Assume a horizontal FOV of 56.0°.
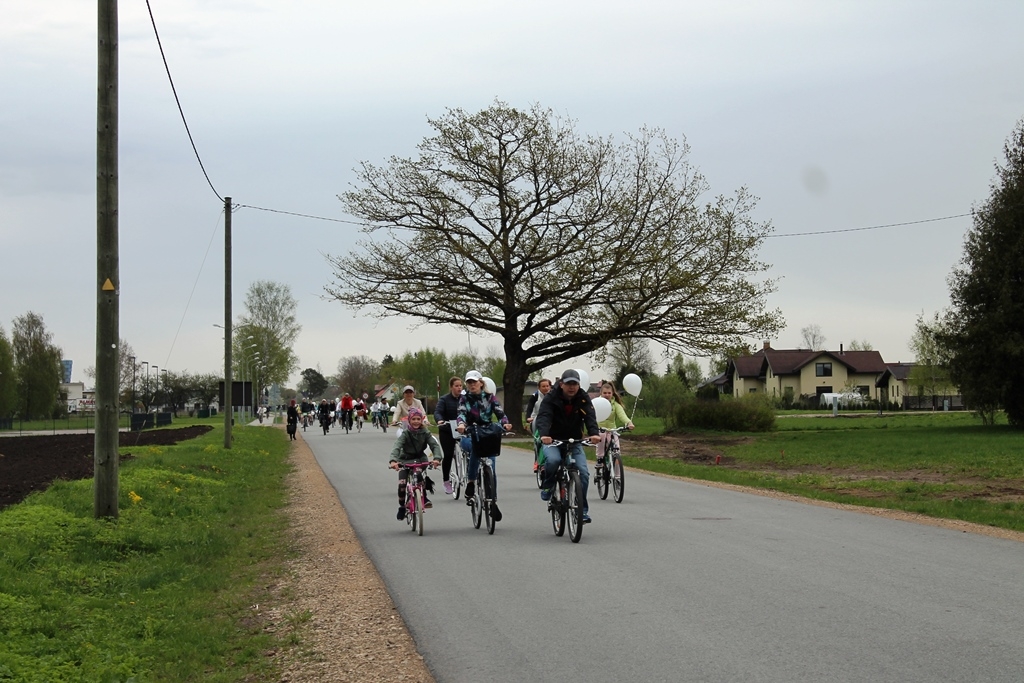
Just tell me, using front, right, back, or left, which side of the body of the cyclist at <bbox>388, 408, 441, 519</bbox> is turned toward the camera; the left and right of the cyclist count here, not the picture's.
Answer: front

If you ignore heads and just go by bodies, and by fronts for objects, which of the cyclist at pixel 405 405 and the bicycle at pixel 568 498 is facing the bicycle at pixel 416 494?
the cyclist

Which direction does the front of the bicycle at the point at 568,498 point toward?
toward the camera

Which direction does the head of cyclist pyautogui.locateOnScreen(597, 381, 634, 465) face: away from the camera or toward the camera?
toward the camera

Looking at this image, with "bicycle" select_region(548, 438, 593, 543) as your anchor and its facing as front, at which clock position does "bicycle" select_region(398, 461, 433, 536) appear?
"bicycle" select_region(398, 461, 433, 536) is roughly at 4 o'clock from "bicycle" select_region(548, 438, 593, 543).

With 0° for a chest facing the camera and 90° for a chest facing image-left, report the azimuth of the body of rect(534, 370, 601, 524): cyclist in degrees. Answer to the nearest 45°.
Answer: approximately 0°

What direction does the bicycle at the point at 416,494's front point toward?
toward the camera

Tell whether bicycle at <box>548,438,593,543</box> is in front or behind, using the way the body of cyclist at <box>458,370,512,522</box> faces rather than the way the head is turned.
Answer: in front

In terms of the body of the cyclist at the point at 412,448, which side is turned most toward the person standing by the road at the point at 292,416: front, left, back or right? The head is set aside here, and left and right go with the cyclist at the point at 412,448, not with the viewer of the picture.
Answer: back

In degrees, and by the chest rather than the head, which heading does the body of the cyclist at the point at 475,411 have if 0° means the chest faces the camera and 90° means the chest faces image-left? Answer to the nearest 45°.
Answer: approximately 0°

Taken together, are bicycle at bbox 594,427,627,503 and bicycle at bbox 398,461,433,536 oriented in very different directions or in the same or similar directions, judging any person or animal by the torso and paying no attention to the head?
same or similar directions

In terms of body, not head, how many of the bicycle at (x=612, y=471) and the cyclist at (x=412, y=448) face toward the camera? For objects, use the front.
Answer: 2

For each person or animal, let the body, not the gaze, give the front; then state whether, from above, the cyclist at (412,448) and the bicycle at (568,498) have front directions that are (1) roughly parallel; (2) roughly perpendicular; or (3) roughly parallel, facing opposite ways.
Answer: roughly parallel

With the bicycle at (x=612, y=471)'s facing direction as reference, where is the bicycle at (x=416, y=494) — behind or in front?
in front
